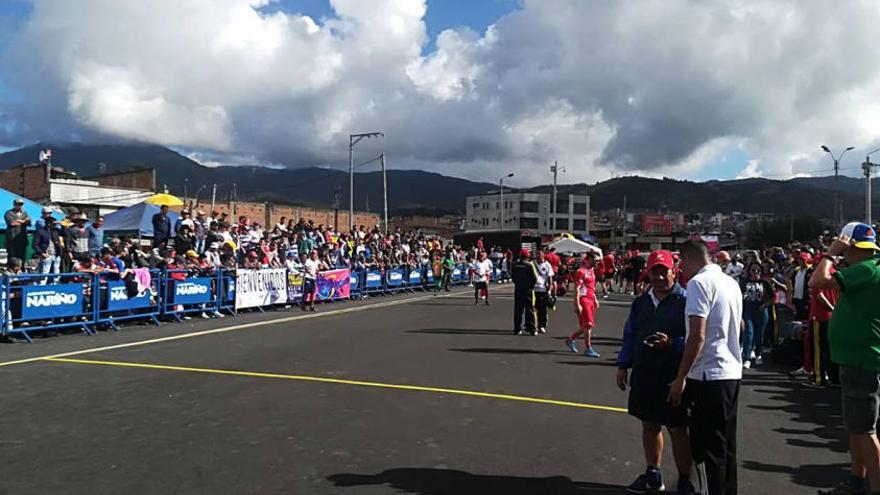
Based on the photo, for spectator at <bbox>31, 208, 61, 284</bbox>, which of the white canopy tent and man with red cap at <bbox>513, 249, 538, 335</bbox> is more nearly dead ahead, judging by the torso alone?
the man with red cap

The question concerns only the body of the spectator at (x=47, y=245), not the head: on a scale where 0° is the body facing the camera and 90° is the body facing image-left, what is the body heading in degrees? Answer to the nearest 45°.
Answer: approximately 315°

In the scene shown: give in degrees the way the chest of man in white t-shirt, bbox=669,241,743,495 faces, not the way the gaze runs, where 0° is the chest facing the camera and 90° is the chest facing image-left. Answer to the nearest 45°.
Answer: approximately 135°

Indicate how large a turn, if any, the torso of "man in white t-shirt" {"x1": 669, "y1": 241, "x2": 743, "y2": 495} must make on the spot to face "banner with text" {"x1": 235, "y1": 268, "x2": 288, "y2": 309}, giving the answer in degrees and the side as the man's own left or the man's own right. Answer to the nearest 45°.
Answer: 0° — they already face it

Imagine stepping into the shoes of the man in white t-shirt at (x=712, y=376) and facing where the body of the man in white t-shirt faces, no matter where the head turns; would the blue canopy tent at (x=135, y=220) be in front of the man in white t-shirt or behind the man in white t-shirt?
in front

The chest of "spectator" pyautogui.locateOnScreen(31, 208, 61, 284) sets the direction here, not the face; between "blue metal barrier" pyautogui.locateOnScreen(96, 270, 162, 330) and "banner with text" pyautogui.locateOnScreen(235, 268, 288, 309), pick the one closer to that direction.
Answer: the blue metal barrier
